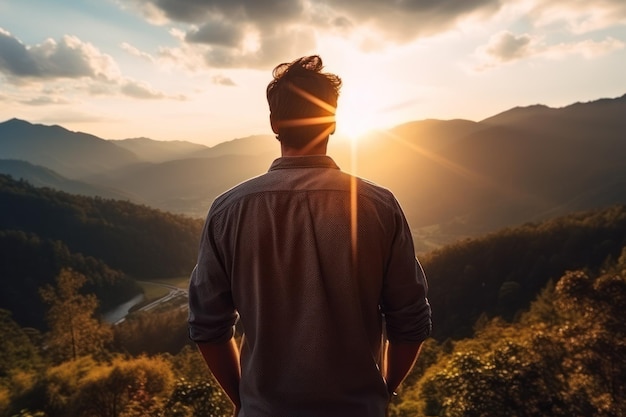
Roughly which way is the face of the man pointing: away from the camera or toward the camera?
away from the camera

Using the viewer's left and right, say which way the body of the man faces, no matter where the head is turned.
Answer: facing away from the viewer
